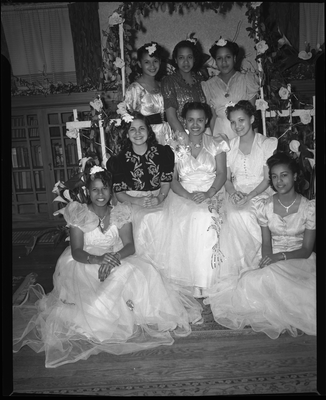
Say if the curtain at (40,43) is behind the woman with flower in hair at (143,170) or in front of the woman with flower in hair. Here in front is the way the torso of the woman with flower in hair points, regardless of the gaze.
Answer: behind

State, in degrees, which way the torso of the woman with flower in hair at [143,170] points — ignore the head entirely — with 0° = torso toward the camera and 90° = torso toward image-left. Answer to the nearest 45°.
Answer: approximately 0°

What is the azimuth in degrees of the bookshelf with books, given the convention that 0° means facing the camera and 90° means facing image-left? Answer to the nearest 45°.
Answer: approximately 0°

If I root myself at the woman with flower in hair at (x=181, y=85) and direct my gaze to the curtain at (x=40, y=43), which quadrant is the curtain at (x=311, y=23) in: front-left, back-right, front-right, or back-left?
back-right

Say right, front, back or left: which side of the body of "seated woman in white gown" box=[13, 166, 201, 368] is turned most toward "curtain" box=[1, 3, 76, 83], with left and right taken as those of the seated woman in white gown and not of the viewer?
back

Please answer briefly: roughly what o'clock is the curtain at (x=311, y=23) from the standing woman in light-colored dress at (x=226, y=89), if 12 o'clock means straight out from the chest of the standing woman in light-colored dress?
The curtain is roughly at 8 o'clock from the standing woman in light-colored dress.

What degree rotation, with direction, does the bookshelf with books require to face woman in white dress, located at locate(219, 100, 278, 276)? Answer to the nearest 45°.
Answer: approximately 45° to its left

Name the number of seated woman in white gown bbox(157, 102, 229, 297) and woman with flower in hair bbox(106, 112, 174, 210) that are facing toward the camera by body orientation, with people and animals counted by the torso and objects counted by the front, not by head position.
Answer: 2
